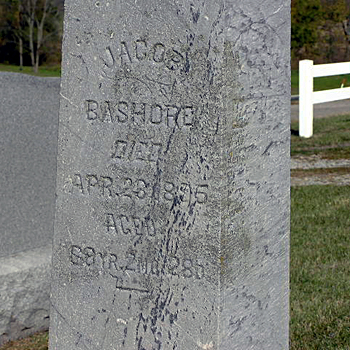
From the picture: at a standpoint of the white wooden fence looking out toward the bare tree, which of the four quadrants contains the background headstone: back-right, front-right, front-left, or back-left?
back-left

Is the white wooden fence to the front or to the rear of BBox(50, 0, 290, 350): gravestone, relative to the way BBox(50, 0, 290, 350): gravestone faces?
to the rear

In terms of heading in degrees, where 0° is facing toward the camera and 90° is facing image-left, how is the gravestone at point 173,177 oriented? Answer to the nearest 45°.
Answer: approximately 45°

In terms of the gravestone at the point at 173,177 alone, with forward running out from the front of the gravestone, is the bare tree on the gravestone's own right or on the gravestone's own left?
on the gravestone's own right
